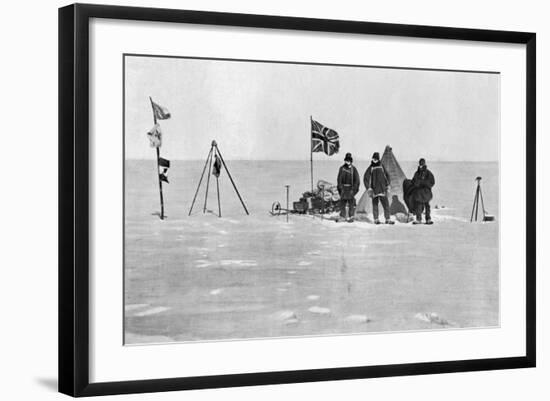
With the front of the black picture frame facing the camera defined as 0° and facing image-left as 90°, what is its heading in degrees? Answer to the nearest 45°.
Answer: approximately 315°
